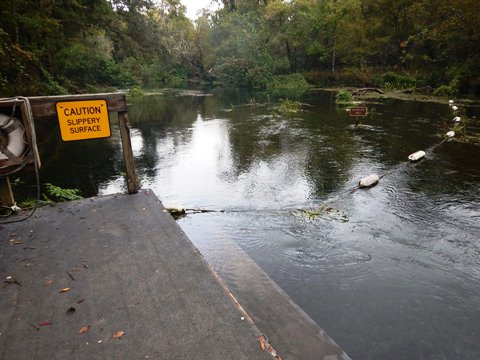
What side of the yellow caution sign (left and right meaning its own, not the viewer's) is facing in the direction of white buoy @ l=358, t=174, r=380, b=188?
left

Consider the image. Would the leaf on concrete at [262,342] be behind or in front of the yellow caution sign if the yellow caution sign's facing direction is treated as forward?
in front

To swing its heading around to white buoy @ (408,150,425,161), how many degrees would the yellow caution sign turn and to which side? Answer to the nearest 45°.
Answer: approximately 90° to its left

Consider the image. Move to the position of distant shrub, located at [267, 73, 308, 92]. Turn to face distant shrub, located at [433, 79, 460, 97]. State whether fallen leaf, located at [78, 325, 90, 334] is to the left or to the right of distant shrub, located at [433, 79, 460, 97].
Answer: right

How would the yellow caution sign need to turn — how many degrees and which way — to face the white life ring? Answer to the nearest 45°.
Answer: approximately 45° to its right

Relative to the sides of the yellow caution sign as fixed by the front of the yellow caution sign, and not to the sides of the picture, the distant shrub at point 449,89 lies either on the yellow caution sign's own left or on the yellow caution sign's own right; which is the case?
on the yellow caution sign's own left

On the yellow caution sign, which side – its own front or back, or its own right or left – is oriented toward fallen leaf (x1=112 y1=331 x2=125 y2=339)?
front

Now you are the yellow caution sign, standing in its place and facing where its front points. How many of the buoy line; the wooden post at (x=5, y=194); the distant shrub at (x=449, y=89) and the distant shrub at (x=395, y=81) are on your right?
1

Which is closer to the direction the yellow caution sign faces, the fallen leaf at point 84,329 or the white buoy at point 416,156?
the fallen leaf

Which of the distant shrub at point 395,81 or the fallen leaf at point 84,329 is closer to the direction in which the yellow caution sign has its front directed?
the fallen leaf

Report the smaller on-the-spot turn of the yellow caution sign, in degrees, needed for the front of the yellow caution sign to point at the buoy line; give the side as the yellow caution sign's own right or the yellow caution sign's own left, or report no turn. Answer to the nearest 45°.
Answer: approximately 90° to the yellow caution sign's own left

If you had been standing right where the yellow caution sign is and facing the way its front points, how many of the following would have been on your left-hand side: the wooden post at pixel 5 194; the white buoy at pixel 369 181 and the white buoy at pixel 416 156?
2

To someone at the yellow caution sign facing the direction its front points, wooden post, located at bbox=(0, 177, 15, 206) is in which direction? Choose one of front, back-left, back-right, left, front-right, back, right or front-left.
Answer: right

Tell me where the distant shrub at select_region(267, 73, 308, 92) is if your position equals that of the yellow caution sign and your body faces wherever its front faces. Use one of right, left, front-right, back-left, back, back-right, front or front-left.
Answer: back-left

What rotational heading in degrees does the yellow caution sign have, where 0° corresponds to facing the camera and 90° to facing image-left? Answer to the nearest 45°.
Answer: approximately 0°

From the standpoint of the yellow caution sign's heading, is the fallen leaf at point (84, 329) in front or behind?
in front
